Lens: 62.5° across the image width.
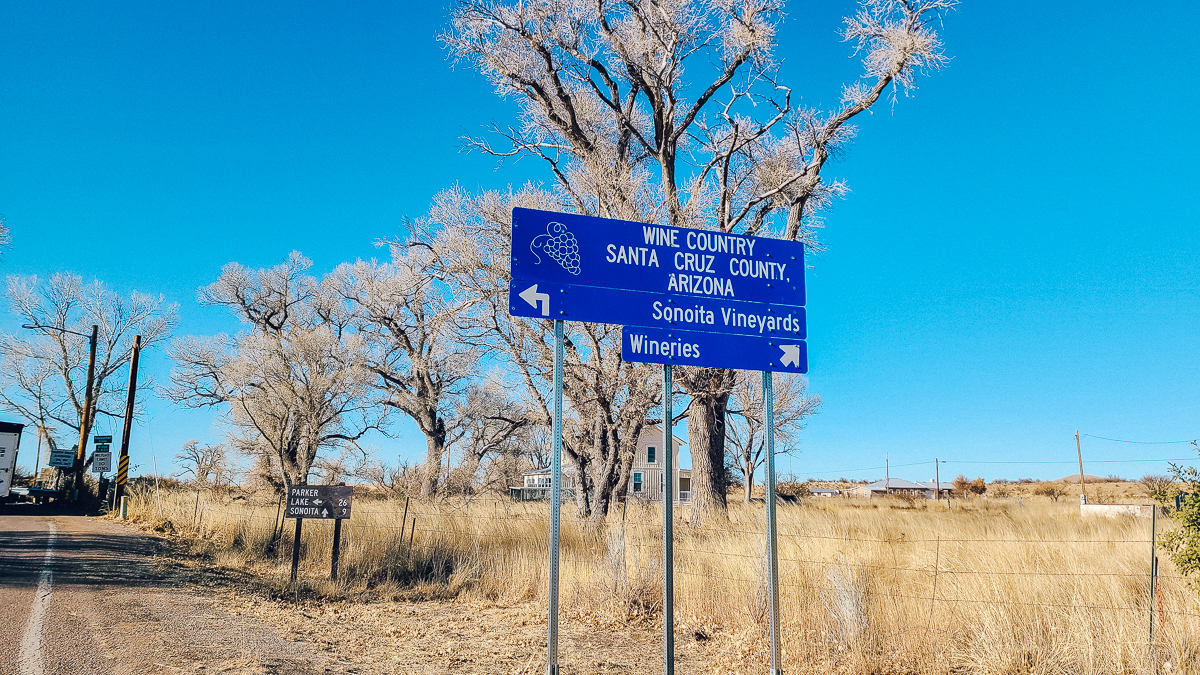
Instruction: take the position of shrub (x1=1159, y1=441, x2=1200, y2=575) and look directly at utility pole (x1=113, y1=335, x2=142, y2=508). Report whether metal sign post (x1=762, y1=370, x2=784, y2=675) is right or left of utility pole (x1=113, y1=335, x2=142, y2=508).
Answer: left

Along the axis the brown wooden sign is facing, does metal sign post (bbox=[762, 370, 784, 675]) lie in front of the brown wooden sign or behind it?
in front

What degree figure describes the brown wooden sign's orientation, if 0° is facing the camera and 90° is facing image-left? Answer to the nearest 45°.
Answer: approximately 0°

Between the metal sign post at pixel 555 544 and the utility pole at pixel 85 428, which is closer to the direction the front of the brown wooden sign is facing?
the metal sign post

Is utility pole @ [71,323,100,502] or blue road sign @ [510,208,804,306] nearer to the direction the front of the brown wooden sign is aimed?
the blue road sign

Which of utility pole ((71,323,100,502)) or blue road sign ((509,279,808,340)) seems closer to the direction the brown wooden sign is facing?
the blue road sign

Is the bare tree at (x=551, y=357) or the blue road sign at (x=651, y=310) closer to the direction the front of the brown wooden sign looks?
the blue road sign

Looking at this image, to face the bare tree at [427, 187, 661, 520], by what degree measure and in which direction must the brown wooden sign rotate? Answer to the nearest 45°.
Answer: approximately 135° to its left

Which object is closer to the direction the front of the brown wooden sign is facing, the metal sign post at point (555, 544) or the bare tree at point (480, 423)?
the metal sign post

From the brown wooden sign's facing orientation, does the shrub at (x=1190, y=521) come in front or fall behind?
in front

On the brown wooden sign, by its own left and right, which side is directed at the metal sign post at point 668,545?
front
